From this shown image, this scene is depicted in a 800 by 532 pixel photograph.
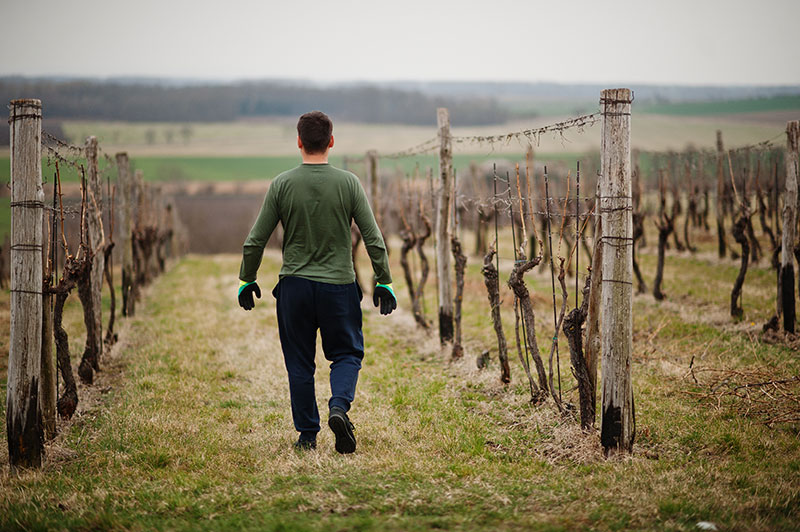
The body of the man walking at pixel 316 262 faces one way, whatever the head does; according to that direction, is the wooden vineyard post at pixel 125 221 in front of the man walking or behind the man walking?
in front

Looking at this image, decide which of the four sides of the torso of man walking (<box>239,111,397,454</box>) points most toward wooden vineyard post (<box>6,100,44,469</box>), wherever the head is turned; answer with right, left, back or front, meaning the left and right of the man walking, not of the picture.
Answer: left

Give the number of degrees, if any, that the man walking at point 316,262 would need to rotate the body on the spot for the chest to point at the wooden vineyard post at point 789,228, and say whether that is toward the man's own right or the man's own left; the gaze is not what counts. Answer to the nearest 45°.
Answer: approximately 45° to the man's own right

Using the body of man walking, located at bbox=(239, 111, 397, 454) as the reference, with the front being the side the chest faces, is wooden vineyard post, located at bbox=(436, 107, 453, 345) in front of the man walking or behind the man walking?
in front

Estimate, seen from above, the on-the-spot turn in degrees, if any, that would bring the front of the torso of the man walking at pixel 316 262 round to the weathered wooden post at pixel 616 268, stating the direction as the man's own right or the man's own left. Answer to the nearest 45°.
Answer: approximately 90° to the man's own right

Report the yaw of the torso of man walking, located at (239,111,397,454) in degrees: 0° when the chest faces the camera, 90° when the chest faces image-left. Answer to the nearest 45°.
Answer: approximately 180°
